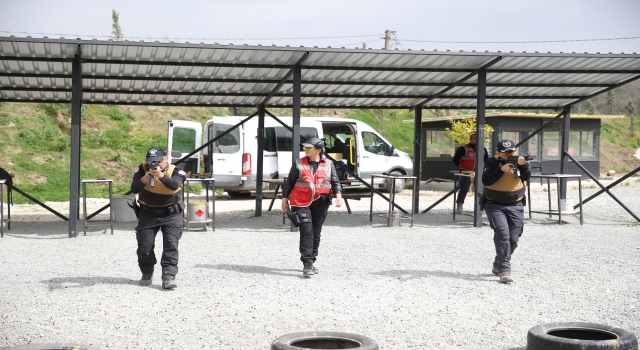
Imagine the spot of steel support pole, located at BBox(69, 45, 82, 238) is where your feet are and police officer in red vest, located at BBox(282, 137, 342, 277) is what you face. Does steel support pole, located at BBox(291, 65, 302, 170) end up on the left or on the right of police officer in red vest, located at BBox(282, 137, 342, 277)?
left

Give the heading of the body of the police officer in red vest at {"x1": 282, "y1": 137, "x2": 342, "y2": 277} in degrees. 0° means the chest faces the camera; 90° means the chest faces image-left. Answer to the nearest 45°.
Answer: approximately 0°

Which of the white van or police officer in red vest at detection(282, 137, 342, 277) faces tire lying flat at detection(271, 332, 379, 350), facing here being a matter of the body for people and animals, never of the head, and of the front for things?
the police officer in red vest

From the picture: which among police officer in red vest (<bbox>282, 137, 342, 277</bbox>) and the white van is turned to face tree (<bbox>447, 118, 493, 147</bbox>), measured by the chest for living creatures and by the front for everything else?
the white van

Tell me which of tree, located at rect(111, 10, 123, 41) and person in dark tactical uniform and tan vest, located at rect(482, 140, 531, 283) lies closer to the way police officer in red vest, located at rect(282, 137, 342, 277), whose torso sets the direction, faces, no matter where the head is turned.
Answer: the person in dark tactical uniform and tan vest

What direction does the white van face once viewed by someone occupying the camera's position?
facing away from the viewer and to the right of the viewer

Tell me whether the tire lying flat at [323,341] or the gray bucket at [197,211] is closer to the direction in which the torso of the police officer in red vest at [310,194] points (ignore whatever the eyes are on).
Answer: the tire lying flat

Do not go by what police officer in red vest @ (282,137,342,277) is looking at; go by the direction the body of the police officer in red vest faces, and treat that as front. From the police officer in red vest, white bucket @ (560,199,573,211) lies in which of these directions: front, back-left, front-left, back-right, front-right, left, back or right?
back-left

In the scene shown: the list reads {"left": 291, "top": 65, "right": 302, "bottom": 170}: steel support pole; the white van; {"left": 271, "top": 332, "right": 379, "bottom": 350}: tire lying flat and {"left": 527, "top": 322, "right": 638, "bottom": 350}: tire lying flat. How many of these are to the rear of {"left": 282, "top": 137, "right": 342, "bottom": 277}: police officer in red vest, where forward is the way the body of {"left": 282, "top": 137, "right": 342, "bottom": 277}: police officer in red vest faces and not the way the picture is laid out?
2
